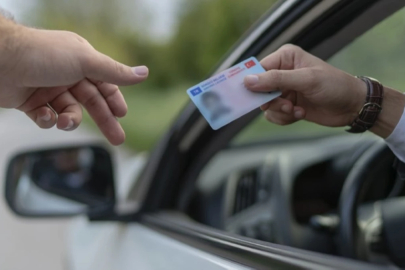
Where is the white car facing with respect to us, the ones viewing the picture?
facing away from the viewer and to the left of the viewer
